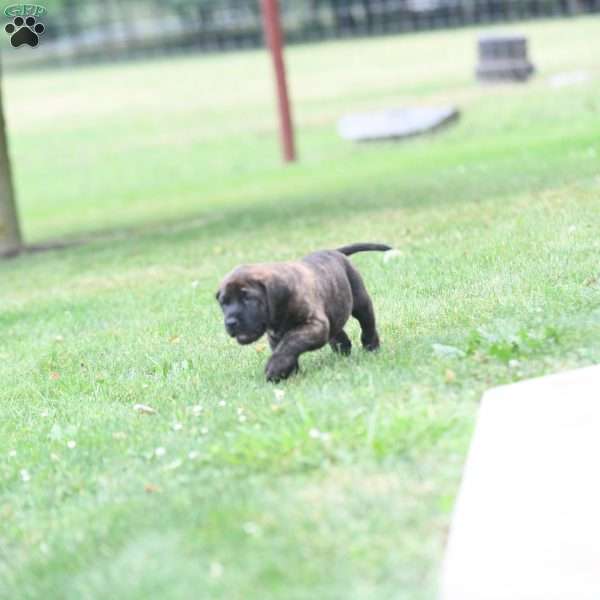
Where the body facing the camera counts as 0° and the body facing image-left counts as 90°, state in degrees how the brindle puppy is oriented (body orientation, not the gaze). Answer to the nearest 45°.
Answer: approximately 45°

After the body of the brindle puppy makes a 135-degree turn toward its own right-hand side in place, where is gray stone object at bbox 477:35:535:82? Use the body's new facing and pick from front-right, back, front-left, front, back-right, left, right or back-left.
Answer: front

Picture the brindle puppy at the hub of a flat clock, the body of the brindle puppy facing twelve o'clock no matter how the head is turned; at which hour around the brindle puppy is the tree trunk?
The tree trunk is roughly at 4 o'clock from the brindle puppy.

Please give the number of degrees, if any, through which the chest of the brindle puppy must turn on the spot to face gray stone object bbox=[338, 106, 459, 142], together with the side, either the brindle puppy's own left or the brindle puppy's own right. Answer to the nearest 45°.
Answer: approximately 135° to the brindle puppy's own right

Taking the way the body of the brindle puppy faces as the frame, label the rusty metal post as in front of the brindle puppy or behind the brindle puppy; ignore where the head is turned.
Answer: behind
